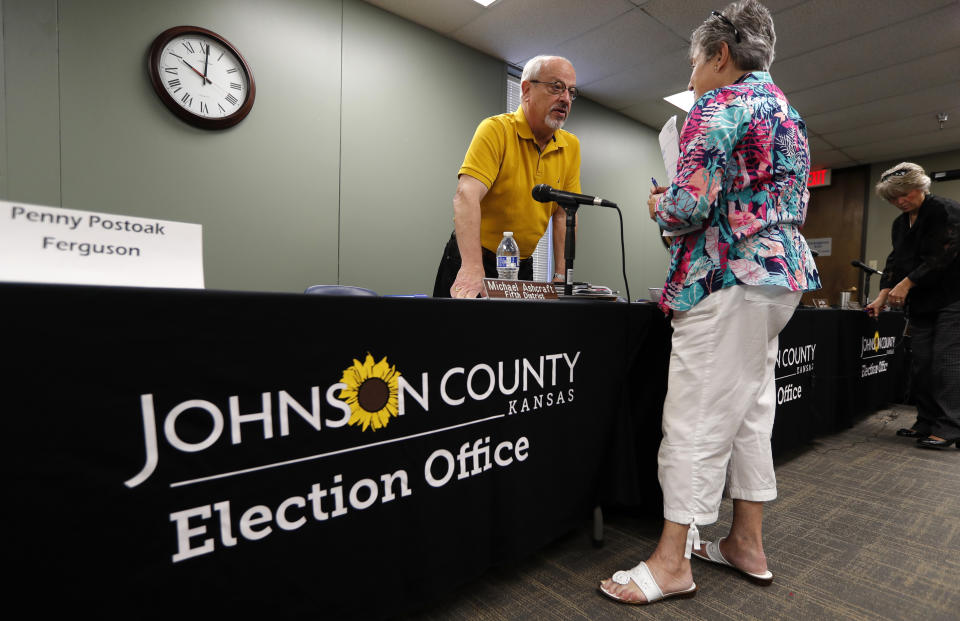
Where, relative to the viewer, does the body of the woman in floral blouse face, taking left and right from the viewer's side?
facing away from the viewer and to the left of the viewer

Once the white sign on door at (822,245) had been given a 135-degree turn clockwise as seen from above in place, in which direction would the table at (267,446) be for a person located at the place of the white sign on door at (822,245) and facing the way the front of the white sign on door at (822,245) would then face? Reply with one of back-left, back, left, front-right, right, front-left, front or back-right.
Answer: back-left

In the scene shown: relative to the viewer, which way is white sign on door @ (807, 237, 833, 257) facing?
toward the camera

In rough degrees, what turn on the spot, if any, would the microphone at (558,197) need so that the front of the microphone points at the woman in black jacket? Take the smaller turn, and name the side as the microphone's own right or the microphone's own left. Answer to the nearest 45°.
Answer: approximately 135° to the microphone's own right

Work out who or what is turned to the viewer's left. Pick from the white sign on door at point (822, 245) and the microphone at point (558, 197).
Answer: the microphone

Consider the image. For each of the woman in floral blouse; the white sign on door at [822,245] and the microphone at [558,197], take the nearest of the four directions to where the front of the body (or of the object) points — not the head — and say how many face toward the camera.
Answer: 1

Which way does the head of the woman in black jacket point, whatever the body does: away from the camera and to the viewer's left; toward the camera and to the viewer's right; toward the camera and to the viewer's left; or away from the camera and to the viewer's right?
toward the camera and to the viewer's left

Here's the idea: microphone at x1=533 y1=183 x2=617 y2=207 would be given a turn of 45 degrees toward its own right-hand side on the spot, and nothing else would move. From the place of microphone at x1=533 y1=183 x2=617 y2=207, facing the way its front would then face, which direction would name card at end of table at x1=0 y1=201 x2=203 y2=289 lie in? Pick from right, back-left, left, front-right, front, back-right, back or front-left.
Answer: left

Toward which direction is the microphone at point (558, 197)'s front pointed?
to the viewer's left

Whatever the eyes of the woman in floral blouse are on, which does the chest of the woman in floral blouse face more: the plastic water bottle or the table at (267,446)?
the plastic water bottle

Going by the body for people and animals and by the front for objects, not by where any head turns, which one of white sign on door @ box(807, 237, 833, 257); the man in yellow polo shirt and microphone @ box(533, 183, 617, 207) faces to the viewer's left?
the microphone

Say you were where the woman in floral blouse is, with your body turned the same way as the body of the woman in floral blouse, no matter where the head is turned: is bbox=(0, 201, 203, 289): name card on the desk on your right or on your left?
on your left

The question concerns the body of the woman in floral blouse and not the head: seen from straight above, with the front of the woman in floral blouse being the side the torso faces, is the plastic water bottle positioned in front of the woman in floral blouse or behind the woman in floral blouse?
in front

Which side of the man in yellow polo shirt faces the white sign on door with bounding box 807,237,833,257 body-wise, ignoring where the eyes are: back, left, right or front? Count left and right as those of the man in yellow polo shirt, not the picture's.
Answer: left

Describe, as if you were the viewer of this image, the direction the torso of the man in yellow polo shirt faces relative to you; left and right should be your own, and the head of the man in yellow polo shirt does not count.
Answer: facing the viewer and to the right of the viewer
